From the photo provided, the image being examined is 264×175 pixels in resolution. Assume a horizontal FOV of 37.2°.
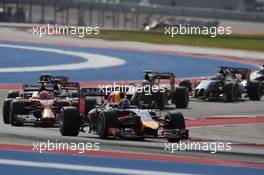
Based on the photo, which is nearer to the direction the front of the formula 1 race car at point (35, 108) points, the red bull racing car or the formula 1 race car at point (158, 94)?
the red bull racing car

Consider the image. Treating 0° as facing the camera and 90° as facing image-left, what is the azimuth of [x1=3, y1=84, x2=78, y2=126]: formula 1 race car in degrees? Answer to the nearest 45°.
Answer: approximately 0°
